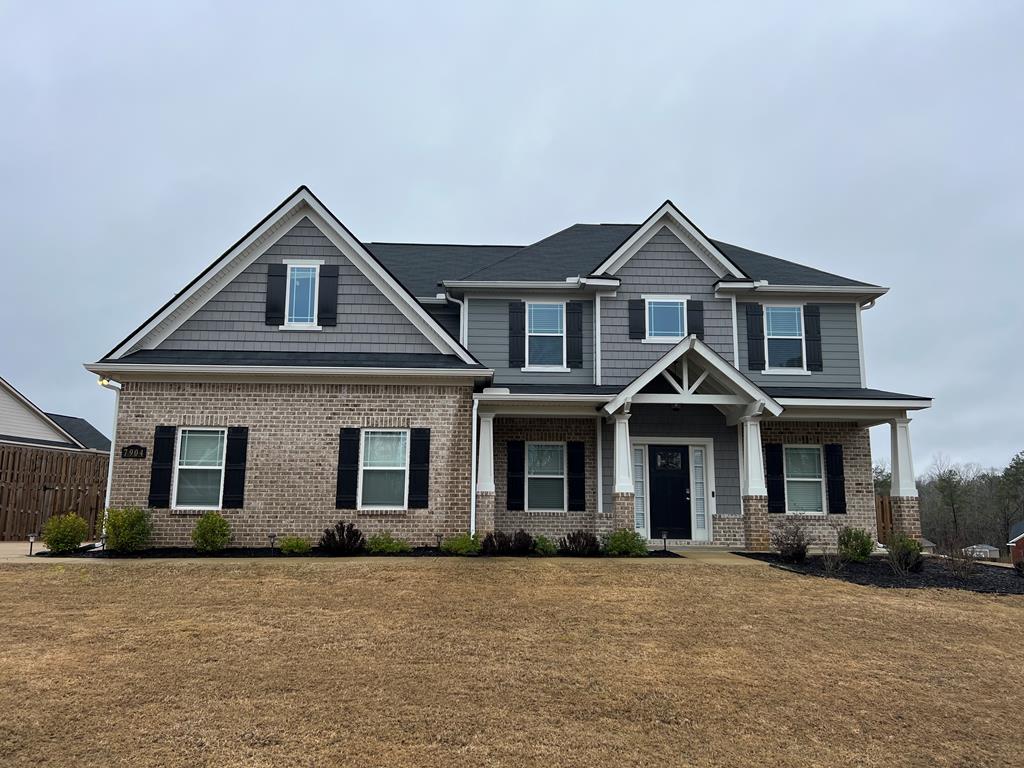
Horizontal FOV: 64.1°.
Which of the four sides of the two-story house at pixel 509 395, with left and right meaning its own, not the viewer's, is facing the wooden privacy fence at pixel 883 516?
left

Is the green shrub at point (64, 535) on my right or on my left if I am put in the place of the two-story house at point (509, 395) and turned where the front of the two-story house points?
on my right

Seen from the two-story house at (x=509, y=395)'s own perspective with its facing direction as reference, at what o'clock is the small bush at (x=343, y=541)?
The small bush is roughly at 2 o'clock from the two-story house.

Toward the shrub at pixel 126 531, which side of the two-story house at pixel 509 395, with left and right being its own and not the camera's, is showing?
right

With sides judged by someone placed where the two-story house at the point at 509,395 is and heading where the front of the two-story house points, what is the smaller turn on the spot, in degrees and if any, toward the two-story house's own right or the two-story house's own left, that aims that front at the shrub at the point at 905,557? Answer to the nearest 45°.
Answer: approximately 90° to the two-story house's own left

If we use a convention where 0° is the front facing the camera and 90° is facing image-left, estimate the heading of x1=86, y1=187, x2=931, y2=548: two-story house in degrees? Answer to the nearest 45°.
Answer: approximately 0°

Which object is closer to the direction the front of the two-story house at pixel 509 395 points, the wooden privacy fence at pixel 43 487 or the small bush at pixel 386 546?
the small bush

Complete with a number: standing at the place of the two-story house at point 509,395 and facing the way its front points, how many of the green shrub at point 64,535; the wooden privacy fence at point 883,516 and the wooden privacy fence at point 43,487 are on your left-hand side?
1

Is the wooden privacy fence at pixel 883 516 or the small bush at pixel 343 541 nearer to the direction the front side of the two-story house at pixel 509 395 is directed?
the small bush
